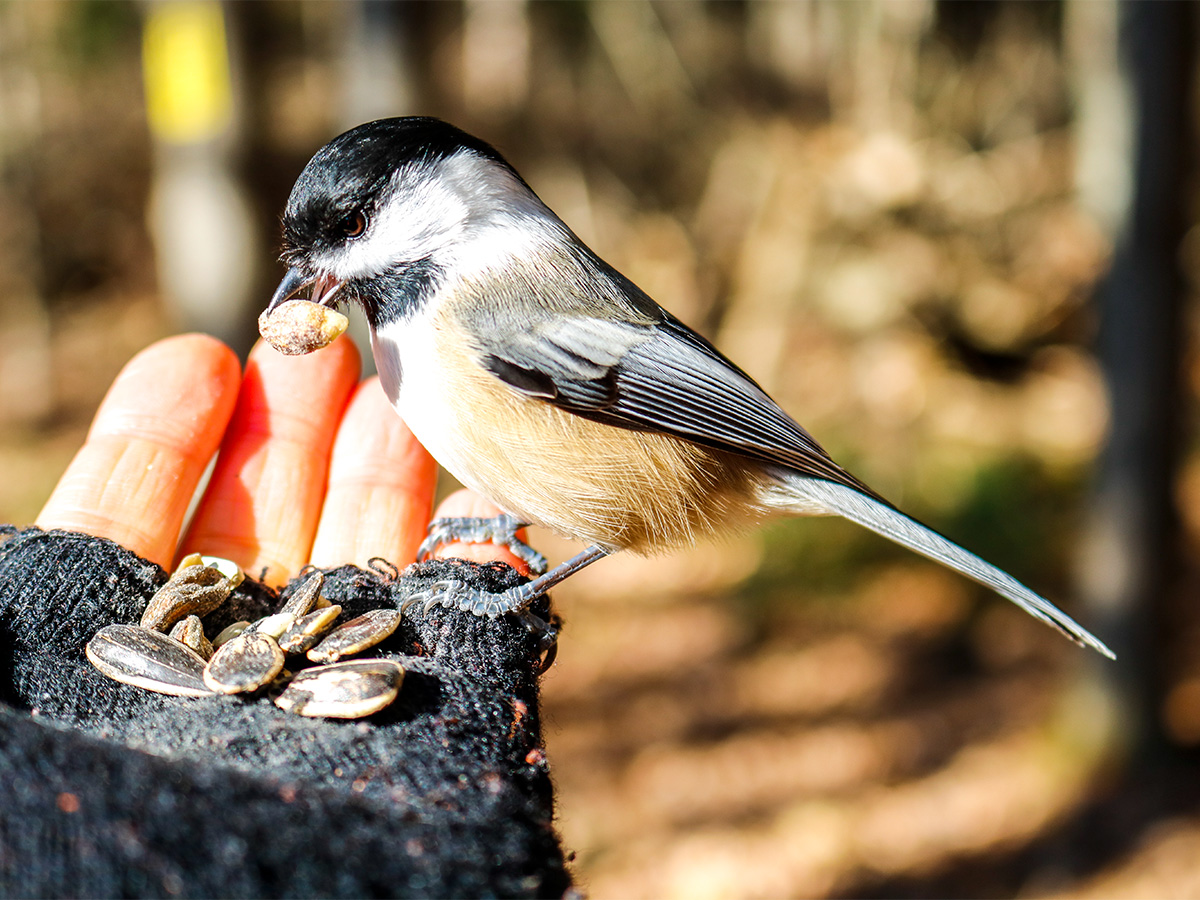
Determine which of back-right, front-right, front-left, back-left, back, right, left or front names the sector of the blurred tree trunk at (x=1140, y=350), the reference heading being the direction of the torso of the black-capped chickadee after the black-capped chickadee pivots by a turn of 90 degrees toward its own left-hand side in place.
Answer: back-left

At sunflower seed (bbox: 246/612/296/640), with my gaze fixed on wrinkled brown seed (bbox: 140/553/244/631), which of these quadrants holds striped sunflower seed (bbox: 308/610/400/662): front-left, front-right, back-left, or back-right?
back-right

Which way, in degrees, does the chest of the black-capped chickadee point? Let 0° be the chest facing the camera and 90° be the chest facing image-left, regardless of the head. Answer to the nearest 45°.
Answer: approximately 90°
